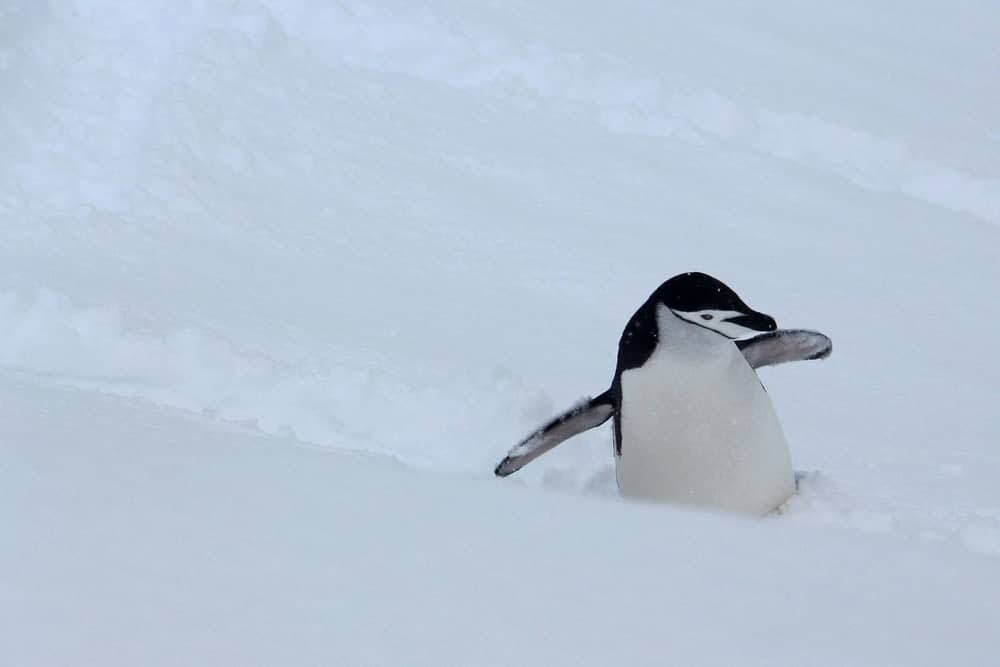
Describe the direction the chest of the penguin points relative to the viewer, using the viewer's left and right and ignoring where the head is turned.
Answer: facing the viewer and to the right of the viewer
